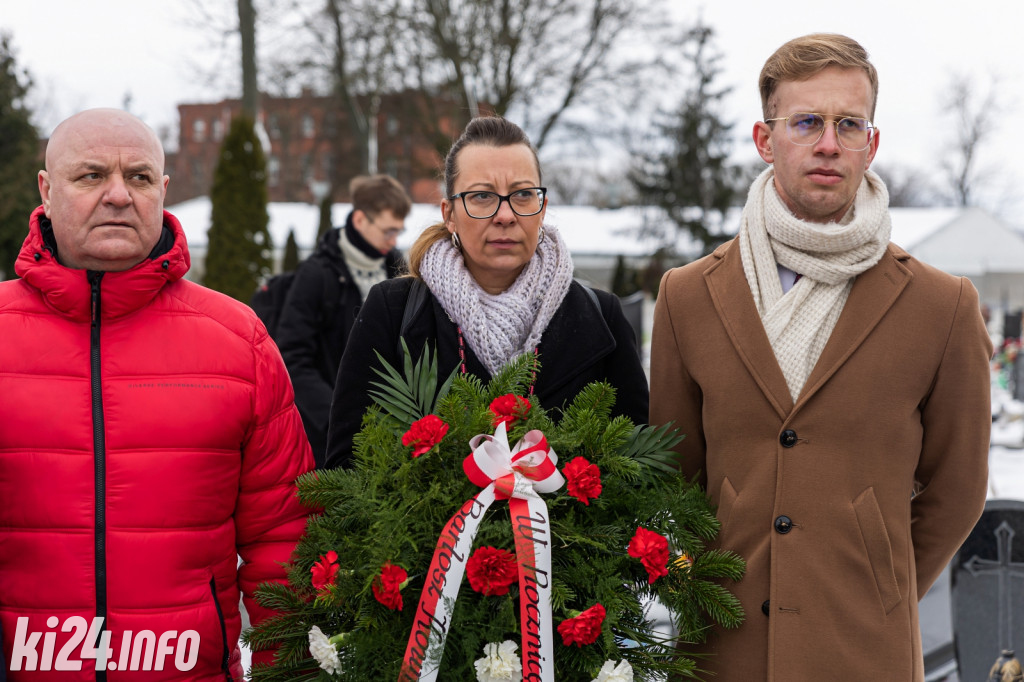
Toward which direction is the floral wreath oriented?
toward the camera

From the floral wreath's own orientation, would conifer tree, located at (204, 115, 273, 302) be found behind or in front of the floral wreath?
behind

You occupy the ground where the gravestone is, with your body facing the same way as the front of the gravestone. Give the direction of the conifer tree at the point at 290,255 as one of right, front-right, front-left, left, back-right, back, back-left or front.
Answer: back-right

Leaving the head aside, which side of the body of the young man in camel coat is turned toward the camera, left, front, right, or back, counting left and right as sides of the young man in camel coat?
front

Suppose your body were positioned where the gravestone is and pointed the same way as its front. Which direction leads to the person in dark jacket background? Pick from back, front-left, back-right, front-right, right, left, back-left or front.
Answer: right

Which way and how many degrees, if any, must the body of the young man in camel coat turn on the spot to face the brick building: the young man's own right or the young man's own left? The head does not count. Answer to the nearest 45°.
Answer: approximately 135° to the young man's own right

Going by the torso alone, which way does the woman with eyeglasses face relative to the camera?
toward the camera

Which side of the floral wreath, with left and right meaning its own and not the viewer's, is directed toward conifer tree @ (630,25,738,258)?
back

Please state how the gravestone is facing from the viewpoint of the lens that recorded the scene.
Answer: facing the viewer
